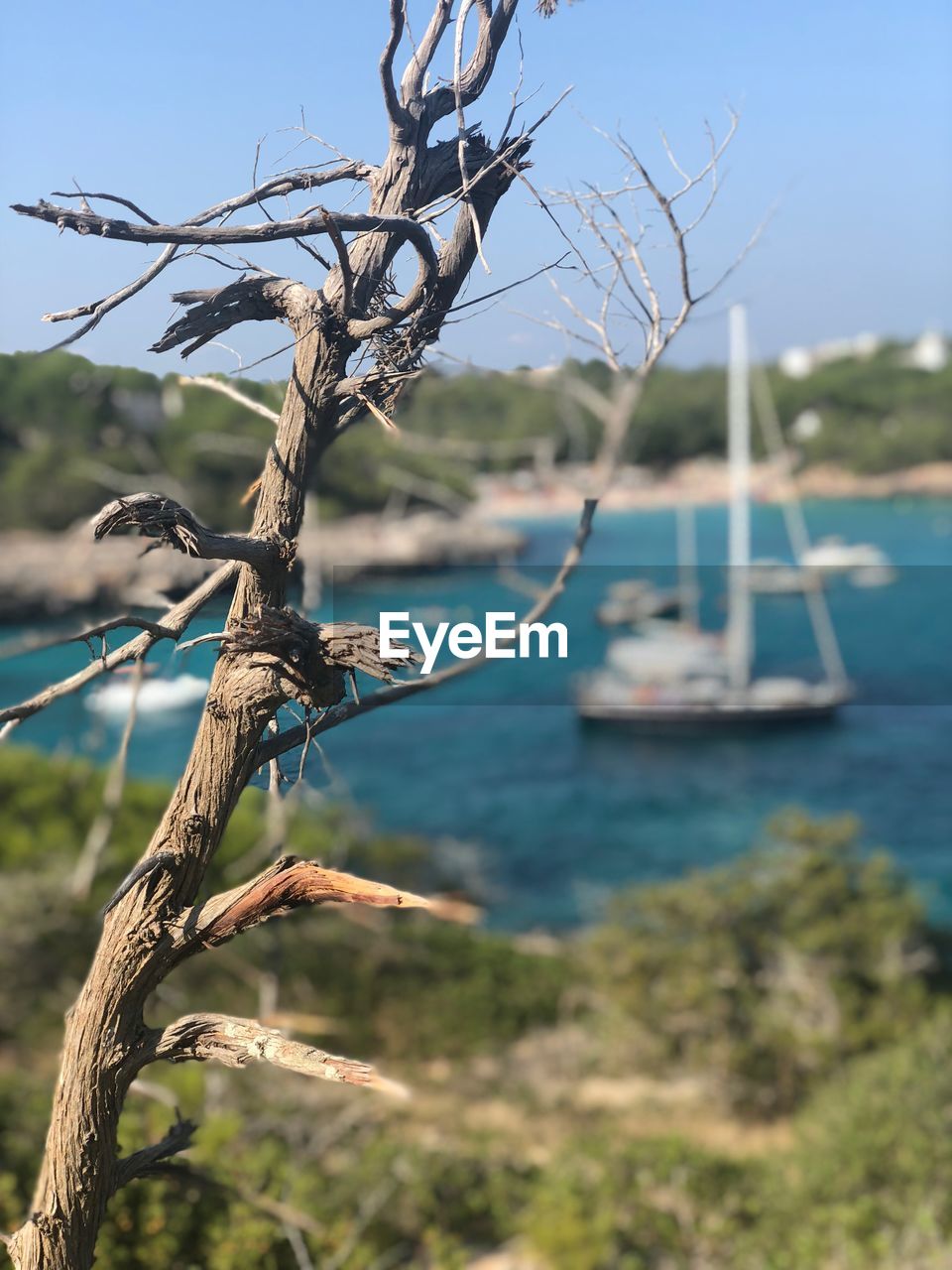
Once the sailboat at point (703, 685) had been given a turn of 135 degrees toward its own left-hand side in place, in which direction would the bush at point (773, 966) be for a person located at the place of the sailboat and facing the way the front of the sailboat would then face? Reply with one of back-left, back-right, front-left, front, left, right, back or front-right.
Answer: back-left

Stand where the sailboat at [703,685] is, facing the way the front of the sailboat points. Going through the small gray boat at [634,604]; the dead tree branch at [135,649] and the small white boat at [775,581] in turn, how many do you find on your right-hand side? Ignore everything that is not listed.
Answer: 1

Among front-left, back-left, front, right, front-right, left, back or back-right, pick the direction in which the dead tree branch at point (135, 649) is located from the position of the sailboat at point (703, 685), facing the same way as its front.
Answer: right

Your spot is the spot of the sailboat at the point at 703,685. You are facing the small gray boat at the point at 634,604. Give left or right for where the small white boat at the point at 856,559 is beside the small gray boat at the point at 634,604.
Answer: right

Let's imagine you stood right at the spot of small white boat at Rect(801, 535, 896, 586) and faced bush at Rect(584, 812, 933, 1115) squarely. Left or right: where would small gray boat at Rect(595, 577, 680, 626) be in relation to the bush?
right

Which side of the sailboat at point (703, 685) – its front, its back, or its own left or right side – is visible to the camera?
right

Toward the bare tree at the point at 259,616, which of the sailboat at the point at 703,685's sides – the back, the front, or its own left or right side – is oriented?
right

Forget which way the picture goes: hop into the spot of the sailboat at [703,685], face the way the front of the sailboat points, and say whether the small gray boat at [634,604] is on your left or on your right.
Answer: on your left

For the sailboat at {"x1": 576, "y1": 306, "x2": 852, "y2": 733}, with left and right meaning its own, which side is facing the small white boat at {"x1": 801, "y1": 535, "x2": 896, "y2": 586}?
left

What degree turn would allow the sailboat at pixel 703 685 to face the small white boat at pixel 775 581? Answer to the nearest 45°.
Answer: approximately 90° to its left
